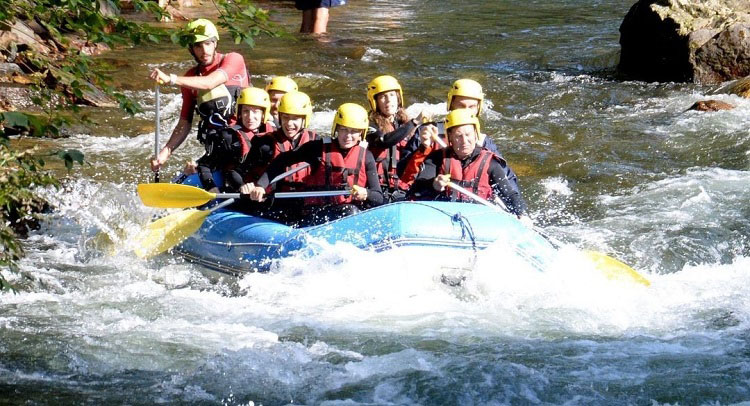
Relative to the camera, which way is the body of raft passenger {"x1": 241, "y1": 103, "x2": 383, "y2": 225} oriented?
toward the camera

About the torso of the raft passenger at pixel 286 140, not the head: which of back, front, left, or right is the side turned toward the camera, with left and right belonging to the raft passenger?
front

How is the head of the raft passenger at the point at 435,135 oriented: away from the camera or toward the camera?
toward the camera

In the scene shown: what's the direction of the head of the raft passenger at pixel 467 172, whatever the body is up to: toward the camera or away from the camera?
toward the camera

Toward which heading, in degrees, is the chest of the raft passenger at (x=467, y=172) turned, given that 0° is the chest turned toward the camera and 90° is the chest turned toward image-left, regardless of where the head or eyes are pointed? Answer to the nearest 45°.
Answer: approximately 0°

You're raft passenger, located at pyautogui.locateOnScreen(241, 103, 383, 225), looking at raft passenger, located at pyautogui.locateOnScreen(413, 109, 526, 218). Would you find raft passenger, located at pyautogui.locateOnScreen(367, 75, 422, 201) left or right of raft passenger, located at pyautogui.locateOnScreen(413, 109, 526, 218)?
left

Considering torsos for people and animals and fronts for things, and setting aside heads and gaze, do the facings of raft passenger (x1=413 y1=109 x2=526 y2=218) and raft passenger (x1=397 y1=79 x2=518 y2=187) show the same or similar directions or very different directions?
same or similar directions

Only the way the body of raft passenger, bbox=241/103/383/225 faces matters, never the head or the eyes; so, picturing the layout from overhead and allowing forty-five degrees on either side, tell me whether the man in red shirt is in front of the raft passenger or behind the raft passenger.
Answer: behind

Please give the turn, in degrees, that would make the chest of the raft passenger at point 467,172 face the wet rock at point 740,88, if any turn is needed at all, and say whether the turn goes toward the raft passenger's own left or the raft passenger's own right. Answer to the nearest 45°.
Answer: approximately 135° to the raft passenger's own left

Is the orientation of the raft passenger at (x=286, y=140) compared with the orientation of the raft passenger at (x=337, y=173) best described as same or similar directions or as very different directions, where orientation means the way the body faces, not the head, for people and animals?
same or similar directions

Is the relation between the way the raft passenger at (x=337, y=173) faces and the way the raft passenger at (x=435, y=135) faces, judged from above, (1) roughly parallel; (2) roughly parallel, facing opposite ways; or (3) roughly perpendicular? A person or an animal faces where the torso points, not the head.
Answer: roughly parallel

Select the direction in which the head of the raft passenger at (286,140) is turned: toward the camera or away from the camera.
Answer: toward the camera

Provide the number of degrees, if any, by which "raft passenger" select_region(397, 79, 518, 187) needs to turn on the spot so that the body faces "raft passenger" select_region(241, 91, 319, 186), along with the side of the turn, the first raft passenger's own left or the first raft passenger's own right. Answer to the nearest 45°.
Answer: approximately 90° to the first raft passenger's own right

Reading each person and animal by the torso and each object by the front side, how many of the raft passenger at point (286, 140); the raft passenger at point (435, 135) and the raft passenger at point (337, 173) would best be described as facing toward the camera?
3

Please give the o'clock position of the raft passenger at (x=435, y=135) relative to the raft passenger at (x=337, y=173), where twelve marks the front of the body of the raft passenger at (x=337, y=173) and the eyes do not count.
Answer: the raft passenger at (x=435, y=135) is roughly at 8 o'clock from the raft passenger at (x=337, y=173).

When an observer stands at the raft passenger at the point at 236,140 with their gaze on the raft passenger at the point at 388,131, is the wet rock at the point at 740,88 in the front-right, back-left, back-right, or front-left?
front-left
